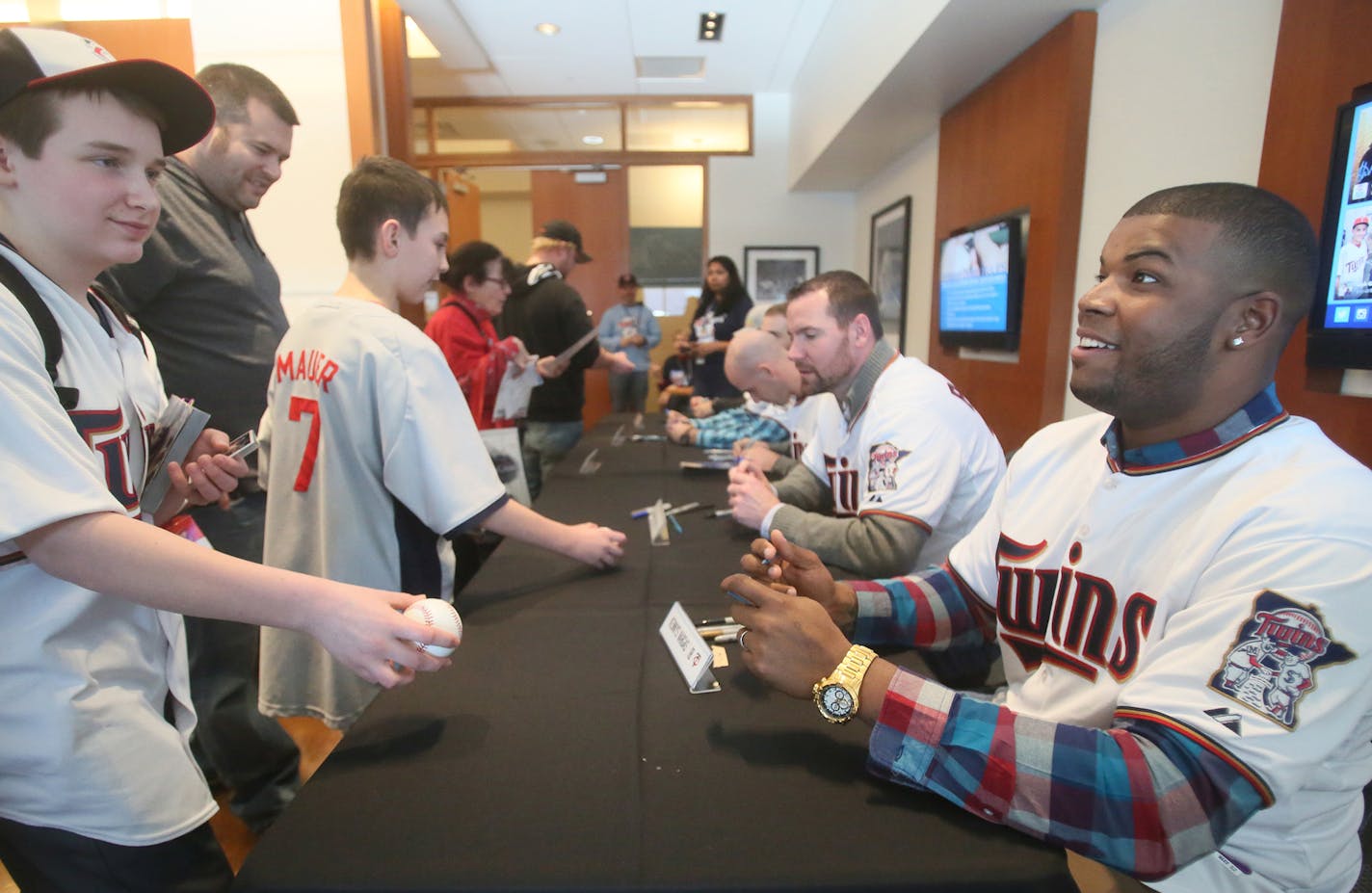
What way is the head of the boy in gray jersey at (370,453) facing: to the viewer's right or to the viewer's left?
to the viewer's right

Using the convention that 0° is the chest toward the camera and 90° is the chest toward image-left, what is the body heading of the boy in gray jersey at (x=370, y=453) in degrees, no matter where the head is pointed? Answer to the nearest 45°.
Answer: approximately 225°

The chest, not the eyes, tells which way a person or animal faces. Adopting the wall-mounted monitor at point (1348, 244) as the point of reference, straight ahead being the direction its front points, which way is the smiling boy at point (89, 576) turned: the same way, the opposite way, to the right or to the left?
the opposite way

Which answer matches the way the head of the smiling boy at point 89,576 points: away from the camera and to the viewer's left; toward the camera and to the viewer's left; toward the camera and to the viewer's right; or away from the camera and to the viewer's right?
toward the camera and to the viewer's right

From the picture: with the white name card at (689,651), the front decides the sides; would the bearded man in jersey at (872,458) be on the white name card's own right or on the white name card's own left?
on the white name card's own right

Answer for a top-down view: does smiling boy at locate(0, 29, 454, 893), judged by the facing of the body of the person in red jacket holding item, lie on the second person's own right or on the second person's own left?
on the second person's own right

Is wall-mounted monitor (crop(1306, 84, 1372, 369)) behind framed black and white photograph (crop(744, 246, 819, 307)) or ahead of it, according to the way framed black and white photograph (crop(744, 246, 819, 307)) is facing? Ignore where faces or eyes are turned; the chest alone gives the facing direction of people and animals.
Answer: ahead

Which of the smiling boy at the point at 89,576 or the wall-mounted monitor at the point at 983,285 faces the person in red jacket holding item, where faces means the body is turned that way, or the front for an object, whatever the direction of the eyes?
the wall-mounted monitor

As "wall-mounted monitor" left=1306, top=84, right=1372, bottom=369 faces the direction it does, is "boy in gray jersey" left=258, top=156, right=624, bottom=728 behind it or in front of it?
in front

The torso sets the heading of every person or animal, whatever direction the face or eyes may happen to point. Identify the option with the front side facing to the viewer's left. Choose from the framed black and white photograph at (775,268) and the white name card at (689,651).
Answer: the white name card

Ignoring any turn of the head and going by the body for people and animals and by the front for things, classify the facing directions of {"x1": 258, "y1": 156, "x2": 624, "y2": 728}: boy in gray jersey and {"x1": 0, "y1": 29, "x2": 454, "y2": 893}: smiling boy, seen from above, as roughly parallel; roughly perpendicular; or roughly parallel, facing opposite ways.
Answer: roughly perpendicular

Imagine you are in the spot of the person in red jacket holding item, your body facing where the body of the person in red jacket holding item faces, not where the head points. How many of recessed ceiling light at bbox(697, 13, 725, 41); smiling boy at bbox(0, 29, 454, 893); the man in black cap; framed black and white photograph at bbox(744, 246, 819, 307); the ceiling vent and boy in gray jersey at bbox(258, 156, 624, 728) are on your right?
2

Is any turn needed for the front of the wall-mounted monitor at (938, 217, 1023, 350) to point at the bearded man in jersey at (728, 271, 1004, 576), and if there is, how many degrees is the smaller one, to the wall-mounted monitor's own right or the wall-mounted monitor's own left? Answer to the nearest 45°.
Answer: approximately 45° to the wall-mounted monitor's own left

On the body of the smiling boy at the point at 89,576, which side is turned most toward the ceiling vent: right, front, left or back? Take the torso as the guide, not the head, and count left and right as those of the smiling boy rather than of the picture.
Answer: left

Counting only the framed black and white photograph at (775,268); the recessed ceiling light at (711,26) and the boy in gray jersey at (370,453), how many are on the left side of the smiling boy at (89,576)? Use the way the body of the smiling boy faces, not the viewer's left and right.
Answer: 3

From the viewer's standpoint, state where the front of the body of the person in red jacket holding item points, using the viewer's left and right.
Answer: facing to the right of the viewer

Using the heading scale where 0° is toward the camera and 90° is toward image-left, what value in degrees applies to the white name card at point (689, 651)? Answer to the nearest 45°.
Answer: approximately 90°

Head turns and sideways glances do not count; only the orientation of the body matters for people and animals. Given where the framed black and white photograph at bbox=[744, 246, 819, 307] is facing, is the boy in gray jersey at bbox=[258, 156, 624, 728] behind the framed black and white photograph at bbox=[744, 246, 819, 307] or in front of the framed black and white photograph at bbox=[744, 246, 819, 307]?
in front
